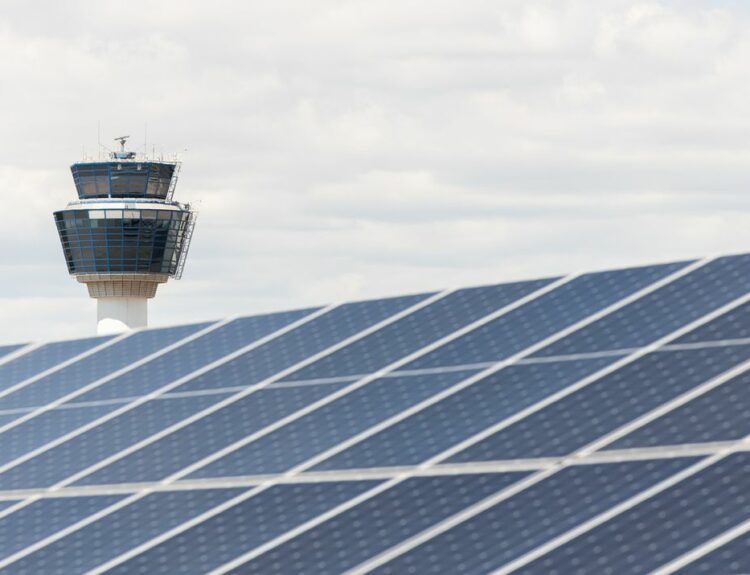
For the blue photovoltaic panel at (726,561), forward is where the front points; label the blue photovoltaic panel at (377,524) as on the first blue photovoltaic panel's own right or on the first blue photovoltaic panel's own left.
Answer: on the first blue photovoltaic panel's own right

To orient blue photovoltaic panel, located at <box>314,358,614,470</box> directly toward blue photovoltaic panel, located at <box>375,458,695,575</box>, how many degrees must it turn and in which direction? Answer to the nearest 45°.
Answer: approximately 45° to its left

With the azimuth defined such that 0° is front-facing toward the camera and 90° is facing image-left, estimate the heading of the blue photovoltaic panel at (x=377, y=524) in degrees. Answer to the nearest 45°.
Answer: approximately 45°

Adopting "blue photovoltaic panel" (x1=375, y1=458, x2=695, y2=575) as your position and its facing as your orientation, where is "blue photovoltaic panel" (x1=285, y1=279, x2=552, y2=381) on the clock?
"blue photovoltaic panel" (x1=285, y1=279, x2=552, y2=381) is roughly at 4 o'clock from "blue photovoltaic panel" (x1=375, y1=458, x2=695, y2=575).

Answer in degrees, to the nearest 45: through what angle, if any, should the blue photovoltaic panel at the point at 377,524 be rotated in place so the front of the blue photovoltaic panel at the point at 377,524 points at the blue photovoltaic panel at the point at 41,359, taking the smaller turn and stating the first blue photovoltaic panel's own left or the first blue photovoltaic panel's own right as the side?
approximately 90° to the first blue photovoltaic panel's own right

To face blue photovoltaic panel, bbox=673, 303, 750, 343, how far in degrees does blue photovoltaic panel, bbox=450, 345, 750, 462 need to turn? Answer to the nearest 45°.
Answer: approximately 180°

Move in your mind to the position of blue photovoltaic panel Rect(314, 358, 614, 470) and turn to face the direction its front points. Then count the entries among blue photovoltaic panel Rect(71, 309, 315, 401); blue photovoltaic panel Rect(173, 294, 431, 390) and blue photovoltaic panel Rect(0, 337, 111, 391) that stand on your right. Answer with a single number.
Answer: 3

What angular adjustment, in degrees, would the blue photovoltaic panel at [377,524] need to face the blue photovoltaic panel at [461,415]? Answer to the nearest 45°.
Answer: approximately 180°

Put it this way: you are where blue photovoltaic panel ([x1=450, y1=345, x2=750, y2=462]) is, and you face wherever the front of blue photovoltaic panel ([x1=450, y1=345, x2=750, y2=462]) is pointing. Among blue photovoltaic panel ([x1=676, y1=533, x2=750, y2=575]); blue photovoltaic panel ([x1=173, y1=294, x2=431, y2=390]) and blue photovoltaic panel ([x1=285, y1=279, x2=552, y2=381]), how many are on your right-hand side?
2

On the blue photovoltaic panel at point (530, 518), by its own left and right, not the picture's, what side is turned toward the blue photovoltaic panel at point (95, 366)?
right

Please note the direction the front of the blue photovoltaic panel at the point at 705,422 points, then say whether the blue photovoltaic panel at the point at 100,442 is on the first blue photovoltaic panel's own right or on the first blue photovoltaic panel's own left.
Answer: on the first blue photovoltaic panel's own right
